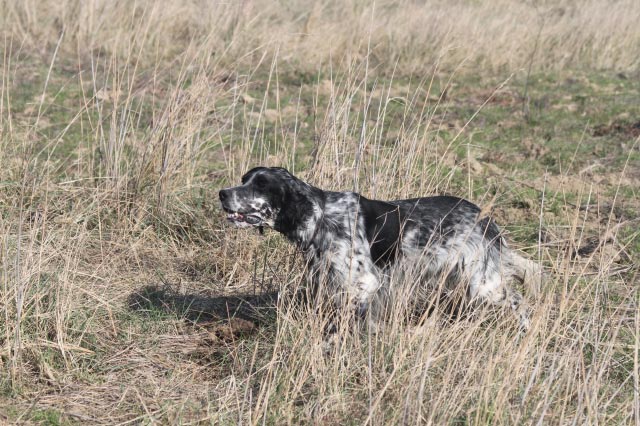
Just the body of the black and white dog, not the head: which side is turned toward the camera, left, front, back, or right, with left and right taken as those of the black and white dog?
left
